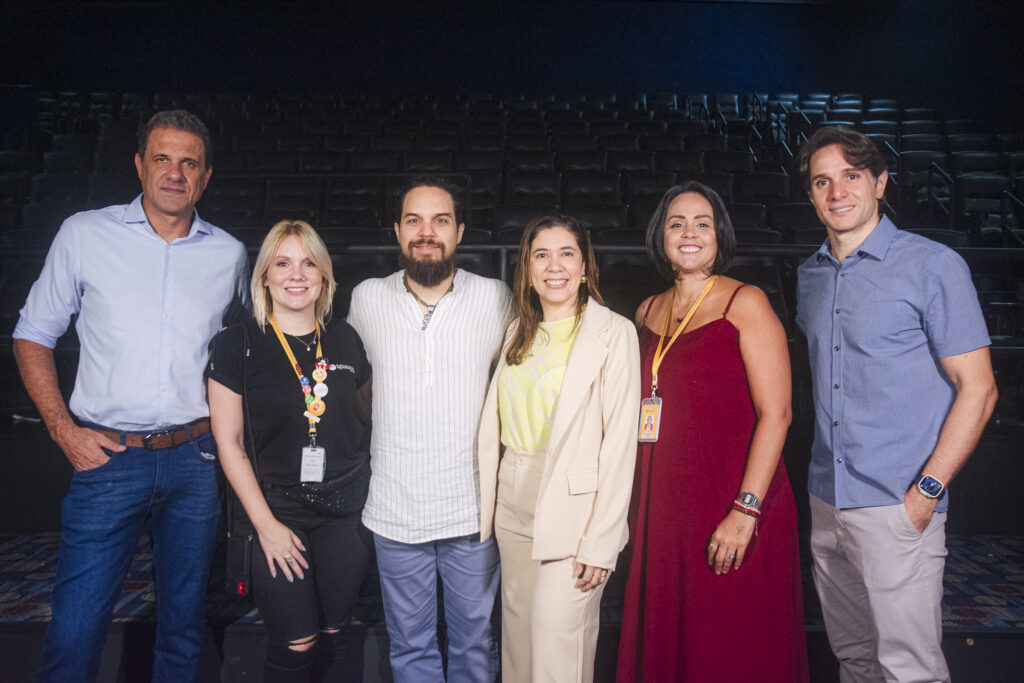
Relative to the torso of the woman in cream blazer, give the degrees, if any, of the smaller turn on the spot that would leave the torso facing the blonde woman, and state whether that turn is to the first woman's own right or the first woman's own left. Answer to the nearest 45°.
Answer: approximately 45° to the first woman's own right

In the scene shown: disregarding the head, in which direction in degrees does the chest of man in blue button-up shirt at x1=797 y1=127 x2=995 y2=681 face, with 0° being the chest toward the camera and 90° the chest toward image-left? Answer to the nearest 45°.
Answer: approximately 45°

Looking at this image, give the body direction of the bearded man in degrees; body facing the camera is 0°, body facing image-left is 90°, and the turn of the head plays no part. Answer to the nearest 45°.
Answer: approximately 0°

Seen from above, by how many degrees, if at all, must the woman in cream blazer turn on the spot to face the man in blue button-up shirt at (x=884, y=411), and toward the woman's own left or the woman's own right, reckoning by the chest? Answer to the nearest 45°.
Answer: approximately 135° to the woman's own left

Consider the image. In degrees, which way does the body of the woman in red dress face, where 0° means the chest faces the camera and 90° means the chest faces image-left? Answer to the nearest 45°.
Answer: approximately 45°

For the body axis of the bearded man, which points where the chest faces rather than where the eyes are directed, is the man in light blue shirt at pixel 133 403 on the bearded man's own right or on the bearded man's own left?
on the bearded man's own right
